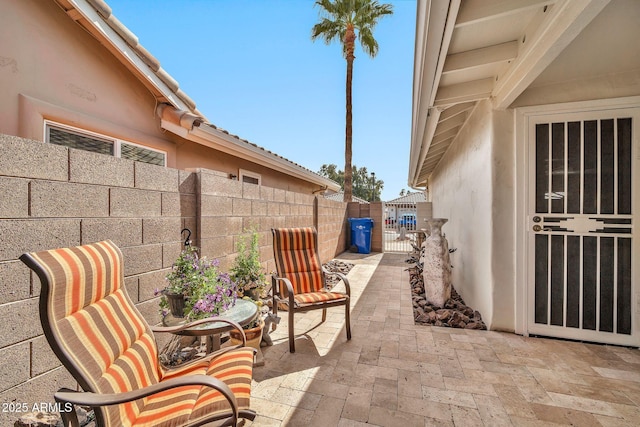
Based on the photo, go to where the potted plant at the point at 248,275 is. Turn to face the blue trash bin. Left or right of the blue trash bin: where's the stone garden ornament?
right

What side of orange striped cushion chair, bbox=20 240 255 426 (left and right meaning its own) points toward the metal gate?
left

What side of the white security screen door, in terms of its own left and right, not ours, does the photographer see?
front

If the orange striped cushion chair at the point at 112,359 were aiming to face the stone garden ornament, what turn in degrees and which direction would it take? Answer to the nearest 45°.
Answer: approximately 45° to its left

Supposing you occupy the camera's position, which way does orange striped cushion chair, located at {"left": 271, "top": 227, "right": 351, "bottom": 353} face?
facing the viewer and to the right of the viewer

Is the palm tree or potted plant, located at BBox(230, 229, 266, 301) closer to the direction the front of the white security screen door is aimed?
the potted plant

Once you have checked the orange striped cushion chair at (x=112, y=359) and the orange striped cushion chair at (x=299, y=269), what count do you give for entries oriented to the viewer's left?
0

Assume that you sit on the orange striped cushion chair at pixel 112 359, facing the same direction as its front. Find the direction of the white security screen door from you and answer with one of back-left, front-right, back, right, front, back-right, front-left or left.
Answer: front-left

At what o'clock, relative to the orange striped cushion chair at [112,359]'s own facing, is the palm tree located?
The palm tree is roughly at 9 o'clock from the orange striped cushion chair.

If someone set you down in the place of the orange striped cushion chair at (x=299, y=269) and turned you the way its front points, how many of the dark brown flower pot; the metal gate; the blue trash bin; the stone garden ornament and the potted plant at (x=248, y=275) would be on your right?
2

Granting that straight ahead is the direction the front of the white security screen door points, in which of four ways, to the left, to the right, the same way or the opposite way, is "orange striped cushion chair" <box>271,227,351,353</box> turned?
to the left

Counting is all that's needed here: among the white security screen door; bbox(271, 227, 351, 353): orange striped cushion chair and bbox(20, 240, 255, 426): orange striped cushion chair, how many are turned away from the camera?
0

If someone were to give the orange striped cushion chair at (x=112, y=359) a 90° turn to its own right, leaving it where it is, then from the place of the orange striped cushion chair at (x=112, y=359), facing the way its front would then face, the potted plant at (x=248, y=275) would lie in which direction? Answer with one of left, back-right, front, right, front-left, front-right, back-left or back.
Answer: back

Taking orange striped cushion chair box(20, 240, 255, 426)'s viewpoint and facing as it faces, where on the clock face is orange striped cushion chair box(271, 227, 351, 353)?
orange striped cushion chair box(271, 227, 351, 353) is roughly at 9 o'clock from orange striped cushion chair box(20, 240, 255, 426).

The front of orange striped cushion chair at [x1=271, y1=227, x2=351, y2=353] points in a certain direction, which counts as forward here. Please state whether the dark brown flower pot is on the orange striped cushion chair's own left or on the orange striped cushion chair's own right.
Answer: on the orange striped cushion chair's own right

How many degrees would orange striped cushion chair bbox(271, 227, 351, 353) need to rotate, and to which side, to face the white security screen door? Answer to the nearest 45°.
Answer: approximately 45° to its left
